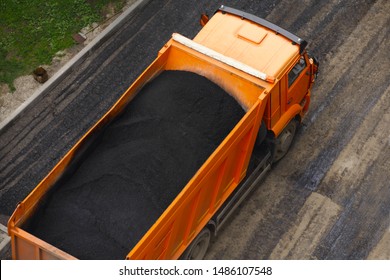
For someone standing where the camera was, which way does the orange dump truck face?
facing away from the viewer and to the right of the viewer
